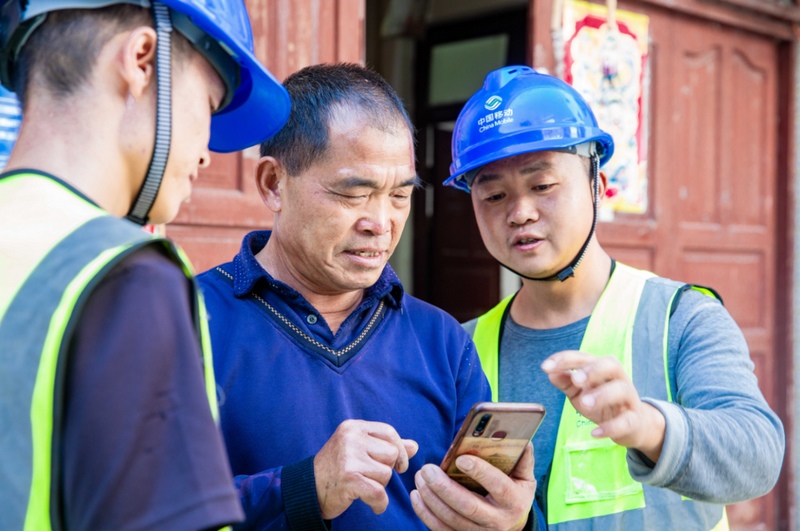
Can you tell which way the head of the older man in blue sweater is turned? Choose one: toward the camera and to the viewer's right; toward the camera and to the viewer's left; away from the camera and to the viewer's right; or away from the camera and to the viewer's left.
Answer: toward the camera and to the viewer's right

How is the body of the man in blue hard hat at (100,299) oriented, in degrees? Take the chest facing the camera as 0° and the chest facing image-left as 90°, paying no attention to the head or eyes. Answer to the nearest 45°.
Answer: approximately 225°

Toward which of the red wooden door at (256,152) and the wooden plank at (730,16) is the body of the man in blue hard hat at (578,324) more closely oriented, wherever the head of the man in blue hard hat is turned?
the red wooden door

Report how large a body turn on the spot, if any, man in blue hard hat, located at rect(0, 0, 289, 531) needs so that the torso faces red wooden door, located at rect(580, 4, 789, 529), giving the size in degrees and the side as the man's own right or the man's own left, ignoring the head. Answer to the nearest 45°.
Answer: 0° — they already face it

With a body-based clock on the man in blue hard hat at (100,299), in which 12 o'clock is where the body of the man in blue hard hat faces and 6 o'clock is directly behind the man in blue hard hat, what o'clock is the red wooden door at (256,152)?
The red wooden door is roughly at 11 o'clock from the man in blue hard hat.

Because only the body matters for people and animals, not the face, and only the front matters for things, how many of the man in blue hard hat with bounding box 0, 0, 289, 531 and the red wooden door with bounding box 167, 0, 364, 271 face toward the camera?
1

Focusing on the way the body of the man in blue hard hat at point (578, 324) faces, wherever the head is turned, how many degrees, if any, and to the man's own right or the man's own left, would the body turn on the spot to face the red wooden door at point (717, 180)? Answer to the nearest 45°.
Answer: approximately 135° to the man's own right

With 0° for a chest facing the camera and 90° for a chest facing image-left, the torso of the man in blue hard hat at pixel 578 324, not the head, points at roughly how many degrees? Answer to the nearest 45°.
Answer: approximately 45°

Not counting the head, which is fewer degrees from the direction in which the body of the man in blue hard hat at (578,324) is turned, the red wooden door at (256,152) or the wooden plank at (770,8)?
the red wooden door

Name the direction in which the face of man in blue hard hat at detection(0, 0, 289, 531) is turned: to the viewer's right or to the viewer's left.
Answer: to the viewer's right
